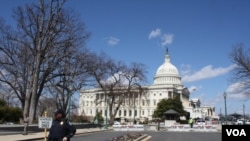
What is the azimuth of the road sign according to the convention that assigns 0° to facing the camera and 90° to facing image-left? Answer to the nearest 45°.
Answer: approximately 0°

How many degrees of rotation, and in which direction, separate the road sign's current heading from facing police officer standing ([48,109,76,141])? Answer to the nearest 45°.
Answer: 0° — it already faces them
